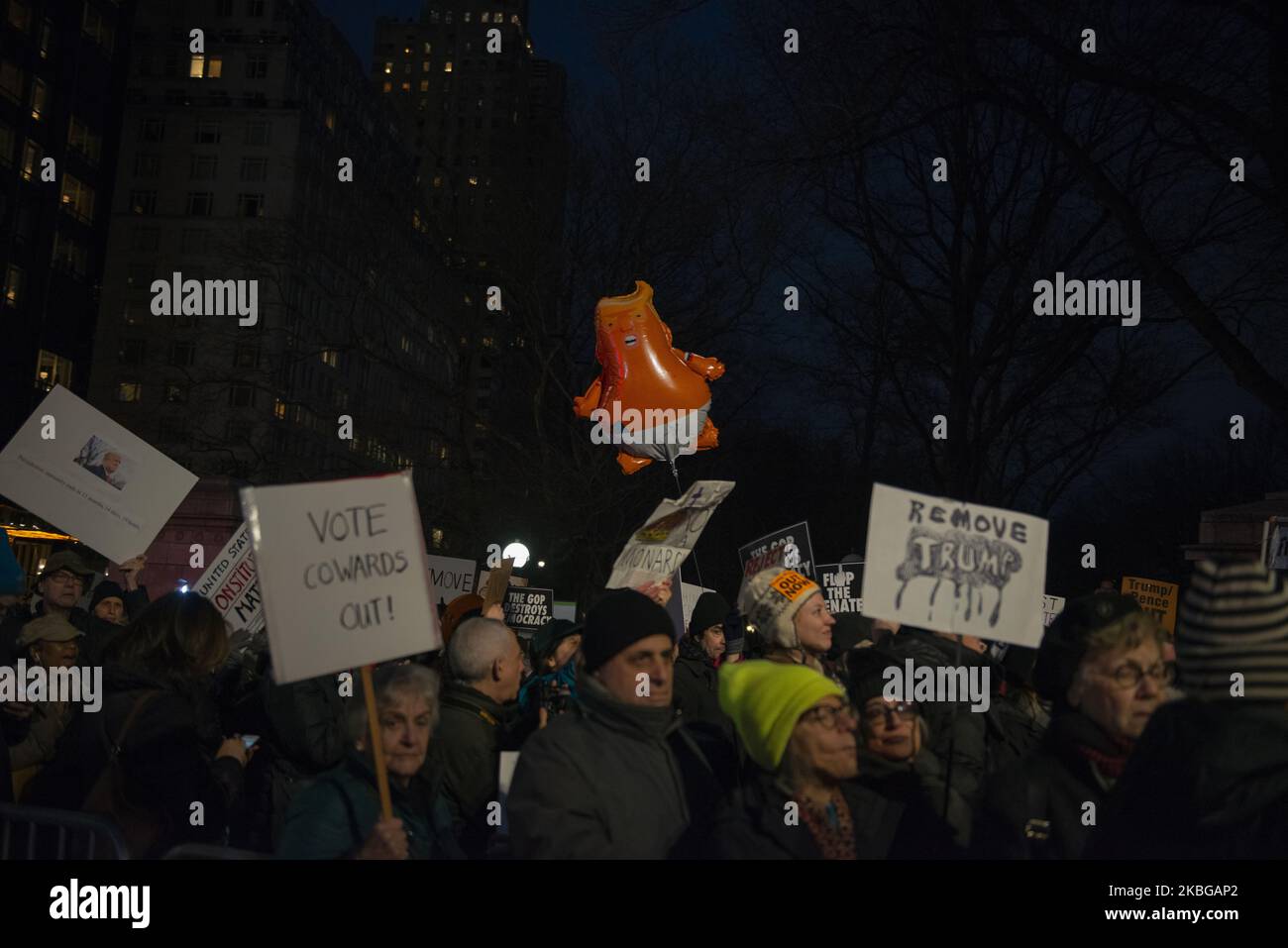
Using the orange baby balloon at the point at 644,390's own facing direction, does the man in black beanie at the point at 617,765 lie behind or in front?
in front

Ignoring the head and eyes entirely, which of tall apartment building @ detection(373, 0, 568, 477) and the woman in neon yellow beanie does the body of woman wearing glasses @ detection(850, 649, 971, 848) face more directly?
the woman in neon yellow beanie

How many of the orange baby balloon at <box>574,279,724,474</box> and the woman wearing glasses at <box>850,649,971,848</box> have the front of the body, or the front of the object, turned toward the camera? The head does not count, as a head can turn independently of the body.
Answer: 2

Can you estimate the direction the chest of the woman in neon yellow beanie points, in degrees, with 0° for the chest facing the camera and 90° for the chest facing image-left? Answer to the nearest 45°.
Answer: approximately 315°

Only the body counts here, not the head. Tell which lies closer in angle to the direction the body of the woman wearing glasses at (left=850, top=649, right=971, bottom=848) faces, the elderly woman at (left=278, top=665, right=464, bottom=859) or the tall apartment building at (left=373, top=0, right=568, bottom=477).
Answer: the elderly woman

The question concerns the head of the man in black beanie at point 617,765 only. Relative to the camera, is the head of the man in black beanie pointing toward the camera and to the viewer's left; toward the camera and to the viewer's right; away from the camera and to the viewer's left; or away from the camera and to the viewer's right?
toward the camera and to the viewer's right
